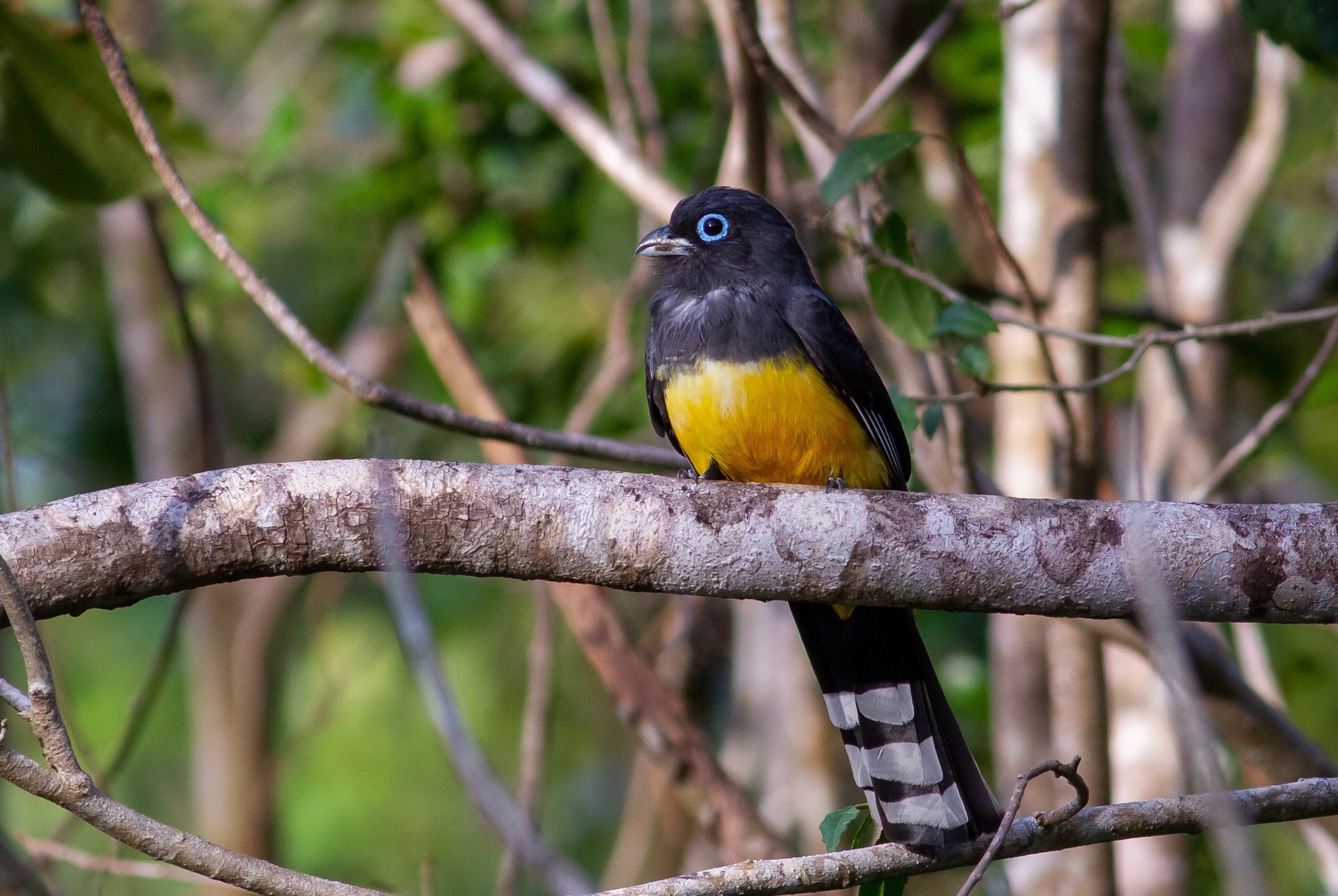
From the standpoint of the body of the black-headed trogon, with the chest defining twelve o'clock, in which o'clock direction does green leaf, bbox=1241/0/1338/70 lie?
The green leaf is roughly at 8 o'clock from the black-headed trogon.

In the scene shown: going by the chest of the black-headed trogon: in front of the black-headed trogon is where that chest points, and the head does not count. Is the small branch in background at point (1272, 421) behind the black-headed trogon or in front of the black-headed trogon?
behind

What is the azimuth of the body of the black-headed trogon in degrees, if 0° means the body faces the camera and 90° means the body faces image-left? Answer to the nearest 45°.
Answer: approximately 45°

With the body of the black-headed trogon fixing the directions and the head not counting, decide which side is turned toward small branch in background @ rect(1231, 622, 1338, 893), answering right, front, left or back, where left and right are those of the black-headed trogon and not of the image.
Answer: back

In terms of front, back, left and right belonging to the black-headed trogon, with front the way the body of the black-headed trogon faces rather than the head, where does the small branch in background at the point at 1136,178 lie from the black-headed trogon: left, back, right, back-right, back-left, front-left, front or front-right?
back
